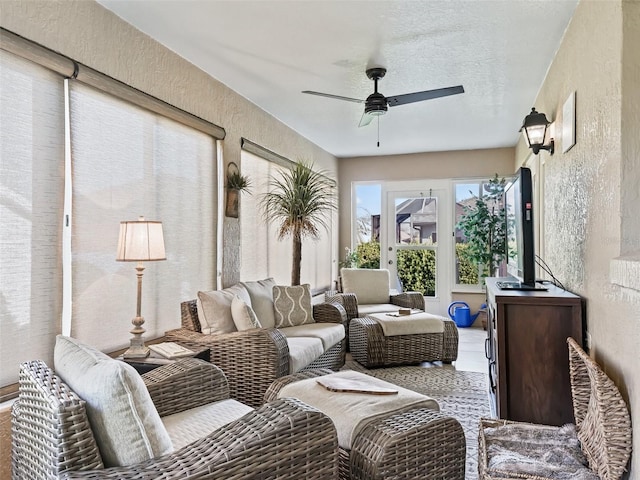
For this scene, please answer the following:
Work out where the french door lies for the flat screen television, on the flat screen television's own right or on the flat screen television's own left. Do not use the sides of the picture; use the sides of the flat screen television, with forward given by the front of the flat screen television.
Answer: on the flat screen television's own right

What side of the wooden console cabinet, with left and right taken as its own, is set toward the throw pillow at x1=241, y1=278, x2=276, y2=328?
front

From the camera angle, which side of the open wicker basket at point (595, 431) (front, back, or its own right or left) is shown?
left

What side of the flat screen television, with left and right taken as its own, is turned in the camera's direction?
left

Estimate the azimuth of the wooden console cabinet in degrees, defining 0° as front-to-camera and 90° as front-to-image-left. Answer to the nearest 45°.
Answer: approximately 90°

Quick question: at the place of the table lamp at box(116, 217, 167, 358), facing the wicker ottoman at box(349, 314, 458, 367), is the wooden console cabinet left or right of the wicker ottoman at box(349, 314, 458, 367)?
right

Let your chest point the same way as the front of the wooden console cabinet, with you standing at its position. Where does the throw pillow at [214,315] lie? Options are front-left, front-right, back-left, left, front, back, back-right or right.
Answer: front

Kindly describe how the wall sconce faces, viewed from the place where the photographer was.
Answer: facing to the left of the viewer

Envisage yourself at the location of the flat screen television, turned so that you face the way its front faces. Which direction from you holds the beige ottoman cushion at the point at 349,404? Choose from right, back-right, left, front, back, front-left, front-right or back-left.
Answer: front-left

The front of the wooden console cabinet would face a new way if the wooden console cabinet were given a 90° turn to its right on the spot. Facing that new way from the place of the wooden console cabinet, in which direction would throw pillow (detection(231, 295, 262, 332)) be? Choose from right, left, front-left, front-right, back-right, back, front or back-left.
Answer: left
